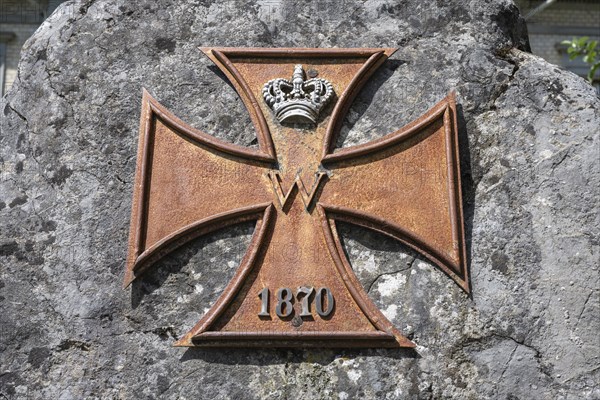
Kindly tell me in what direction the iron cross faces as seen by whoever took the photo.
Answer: facing the viewer
